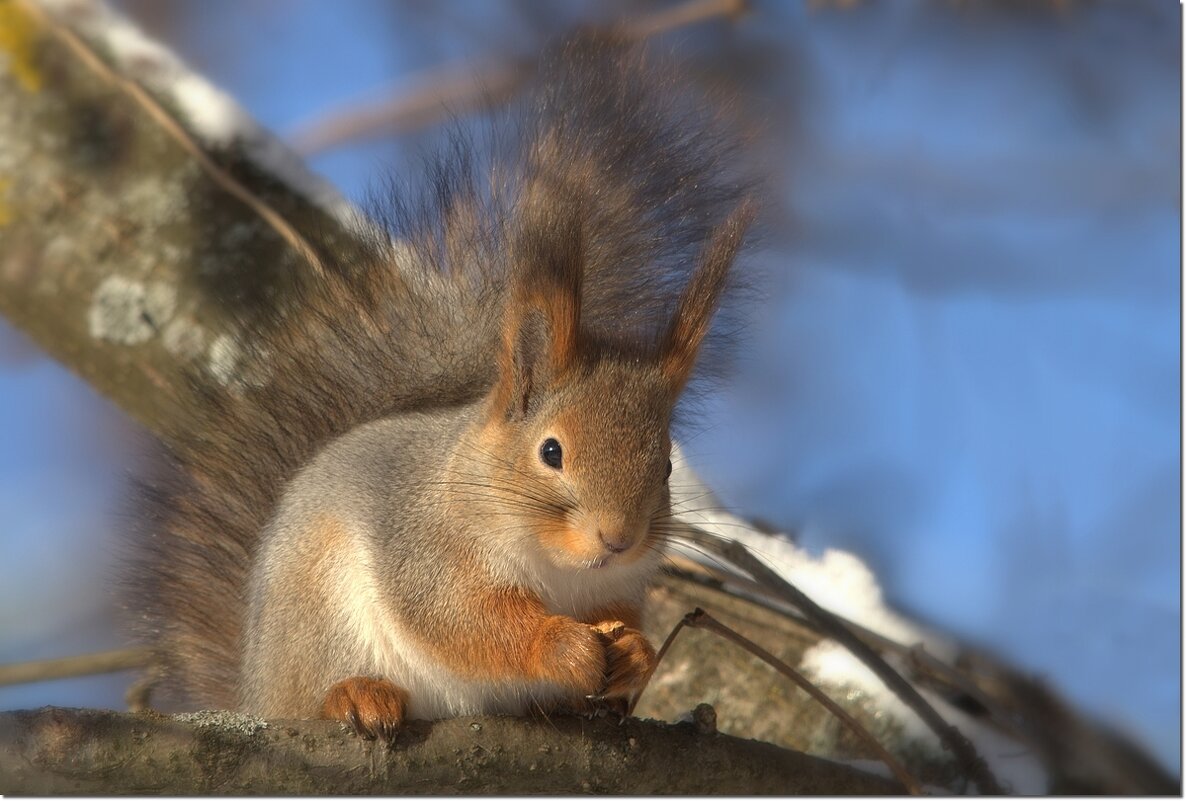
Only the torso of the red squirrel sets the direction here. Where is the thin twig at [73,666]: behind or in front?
behind

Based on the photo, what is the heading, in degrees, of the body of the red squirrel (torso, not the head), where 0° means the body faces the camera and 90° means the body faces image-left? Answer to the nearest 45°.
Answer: approximately 315°
